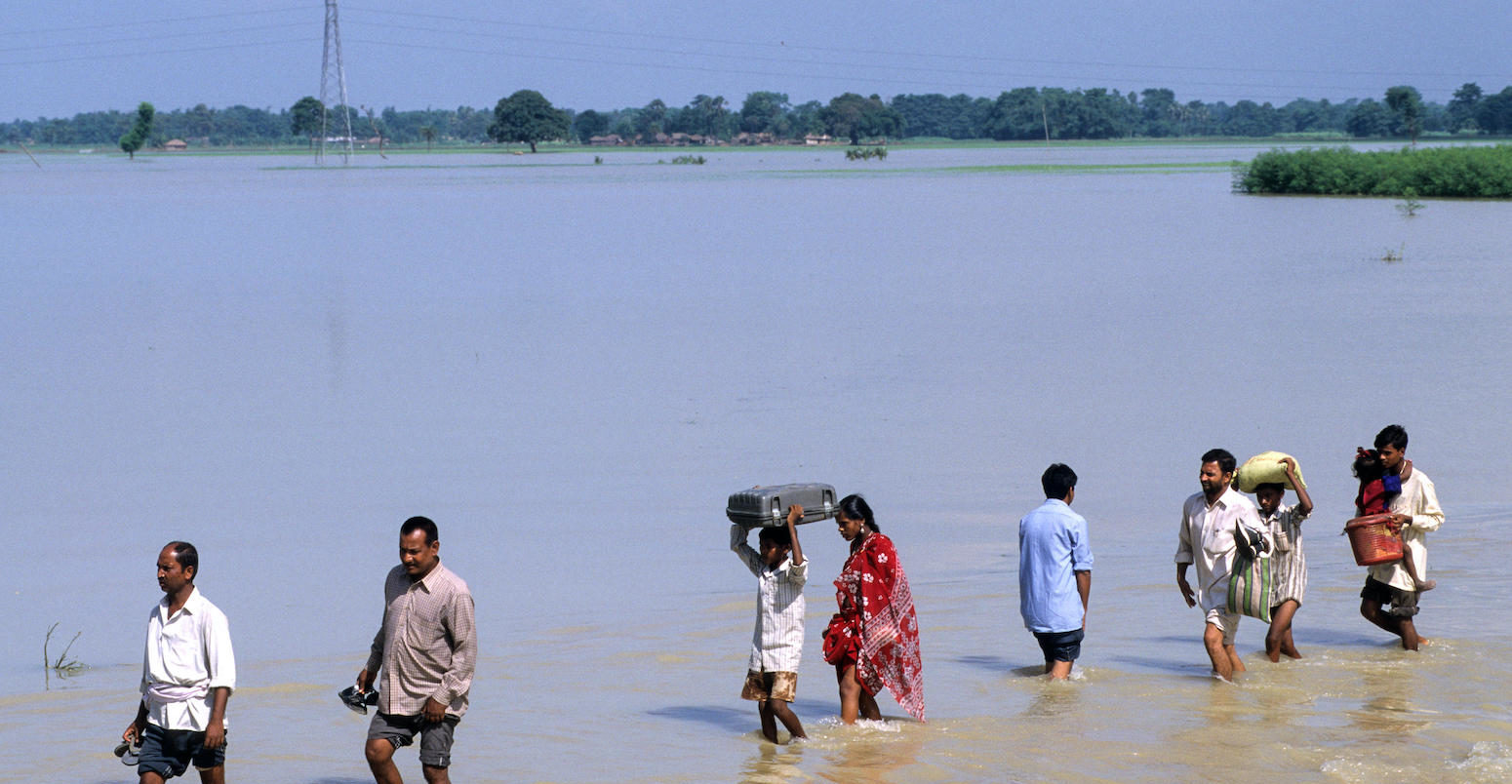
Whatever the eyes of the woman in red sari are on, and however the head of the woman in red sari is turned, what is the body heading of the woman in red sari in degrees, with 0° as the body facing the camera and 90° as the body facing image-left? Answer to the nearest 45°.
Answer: approximately 90°

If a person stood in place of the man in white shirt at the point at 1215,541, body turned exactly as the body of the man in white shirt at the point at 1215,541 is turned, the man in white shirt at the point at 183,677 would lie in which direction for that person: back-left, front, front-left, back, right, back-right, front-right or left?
front

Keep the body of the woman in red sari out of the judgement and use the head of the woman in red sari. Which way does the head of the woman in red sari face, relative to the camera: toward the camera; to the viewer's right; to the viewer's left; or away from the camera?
to the viewer's left

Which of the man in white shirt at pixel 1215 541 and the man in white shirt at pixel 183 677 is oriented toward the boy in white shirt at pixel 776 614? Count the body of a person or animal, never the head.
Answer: the man in white shirt at pixel 1215 541

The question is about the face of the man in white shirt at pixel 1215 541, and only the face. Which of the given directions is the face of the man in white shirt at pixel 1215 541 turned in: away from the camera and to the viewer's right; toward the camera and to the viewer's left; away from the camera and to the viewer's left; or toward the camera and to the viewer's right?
toward the camera and to the viewer's left

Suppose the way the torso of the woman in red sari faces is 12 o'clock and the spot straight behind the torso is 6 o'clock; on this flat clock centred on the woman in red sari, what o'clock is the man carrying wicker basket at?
The man carrying wicker basket is roughly at 5 o'clock from the woman in red sari.

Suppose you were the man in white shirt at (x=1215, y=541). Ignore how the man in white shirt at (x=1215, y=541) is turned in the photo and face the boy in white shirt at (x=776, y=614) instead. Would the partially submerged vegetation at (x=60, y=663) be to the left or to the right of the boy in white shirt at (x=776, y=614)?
right

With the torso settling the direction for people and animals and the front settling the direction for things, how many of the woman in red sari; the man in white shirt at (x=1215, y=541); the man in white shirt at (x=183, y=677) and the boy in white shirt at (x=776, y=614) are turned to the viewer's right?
0

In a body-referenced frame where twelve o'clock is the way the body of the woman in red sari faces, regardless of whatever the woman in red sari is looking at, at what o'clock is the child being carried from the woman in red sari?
The child being carried is roughly at 5 o'clock from the woman in red sari.

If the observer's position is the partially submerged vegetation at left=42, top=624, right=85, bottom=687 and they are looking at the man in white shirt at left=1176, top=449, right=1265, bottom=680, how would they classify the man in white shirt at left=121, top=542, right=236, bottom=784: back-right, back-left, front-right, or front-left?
front-right

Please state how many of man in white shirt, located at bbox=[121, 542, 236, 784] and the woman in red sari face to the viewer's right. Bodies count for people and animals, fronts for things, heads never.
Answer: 0

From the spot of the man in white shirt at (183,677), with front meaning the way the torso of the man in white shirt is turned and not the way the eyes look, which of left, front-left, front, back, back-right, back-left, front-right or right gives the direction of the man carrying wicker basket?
back-left

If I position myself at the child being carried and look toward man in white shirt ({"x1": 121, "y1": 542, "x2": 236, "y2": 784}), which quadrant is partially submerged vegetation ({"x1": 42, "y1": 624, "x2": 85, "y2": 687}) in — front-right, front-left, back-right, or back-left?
front-right

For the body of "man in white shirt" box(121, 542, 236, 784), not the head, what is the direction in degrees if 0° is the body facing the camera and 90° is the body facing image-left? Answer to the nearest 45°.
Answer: approximately 45°

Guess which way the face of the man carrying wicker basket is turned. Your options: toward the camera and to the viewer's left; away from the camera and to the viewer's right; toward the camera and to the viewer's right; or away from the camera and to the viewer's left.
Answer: toward the camera and to the viewer's left
